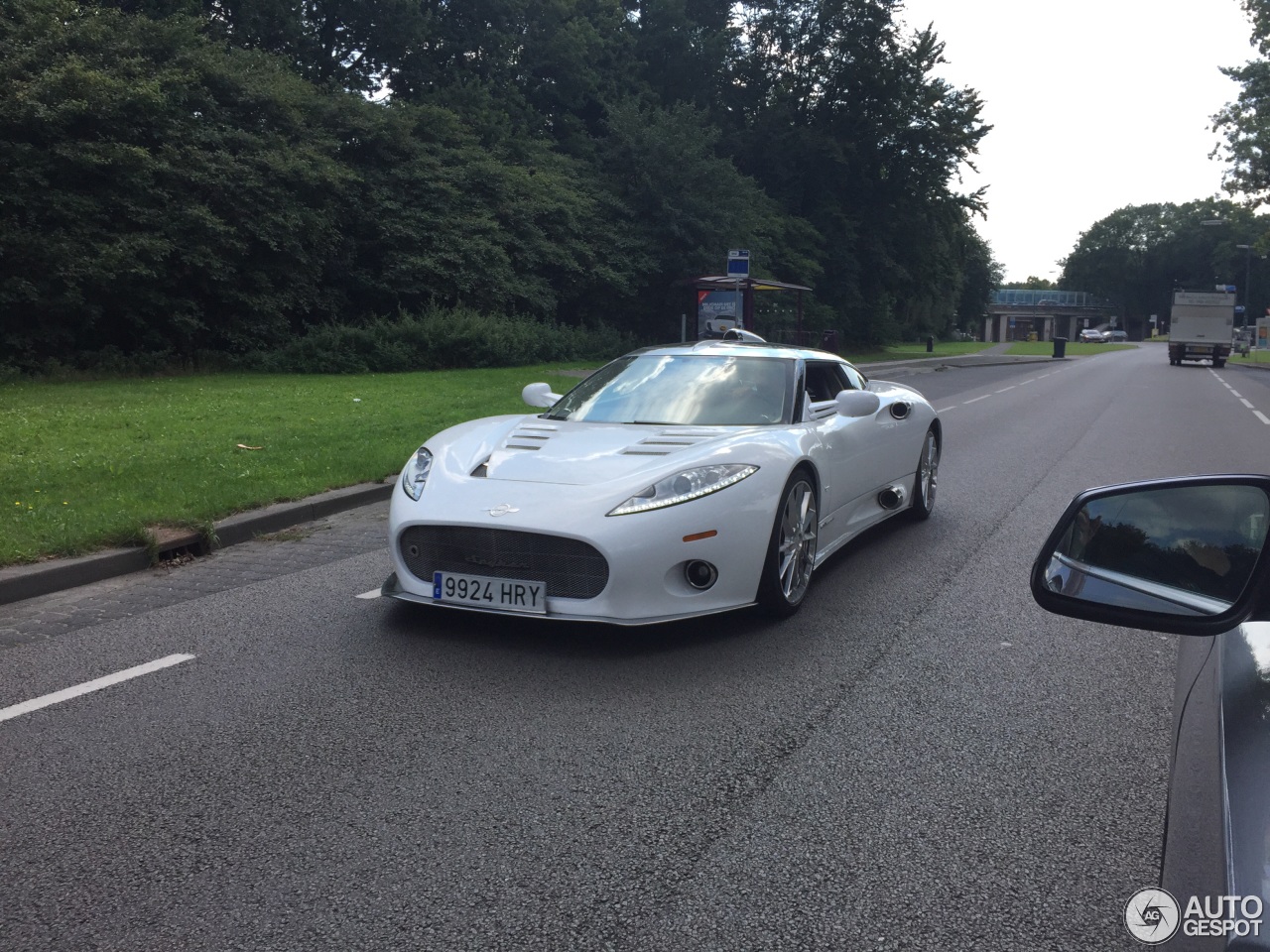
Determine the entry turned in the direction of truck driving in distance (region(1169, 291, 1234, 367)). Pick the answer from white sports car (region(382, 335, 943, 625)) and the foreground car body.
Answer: the foreground car body

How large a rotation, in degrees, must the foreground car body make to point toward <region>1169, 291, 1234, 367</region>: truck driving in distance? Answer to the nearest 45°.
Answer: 0° — it already faces it

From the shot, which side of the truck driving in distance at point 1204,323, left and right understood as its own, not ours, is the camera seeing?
back

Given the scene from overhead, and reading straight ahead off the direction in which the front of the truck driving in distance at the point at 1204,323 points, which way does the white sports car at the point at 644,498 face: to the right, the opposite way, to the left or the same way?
the opposite way

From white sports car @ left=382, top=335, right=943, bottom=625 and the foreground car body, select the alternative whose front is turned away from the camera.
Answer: the foreground car body

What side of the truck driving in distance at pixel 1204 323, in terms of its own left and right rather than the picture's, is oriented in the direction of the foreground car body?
back

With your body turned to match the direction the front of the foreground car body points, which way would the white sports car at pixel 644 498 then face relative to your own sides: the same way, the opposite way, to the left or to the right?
the opposite way

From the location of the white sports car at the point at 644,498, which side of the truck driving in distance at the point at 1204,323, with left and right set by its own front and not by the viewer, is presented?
back

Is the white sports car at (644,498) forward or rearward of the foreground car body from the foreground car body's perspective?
forward

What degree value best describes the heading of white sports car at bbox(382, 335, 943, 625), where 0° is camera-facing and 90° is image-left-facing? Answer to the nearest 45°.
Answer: approximately 45°

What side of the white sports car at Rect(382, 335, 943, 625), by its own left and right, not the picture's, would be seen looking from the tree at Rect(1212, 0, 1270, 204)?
back

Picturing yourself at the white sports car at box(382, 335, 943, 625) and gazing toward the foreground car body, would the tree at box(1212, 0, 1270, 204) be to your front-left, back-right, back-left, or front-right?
back-left

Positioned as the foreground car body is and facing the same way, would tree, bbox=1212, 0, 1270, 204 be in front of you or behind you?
in front

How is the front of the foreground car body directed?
away from the camera
